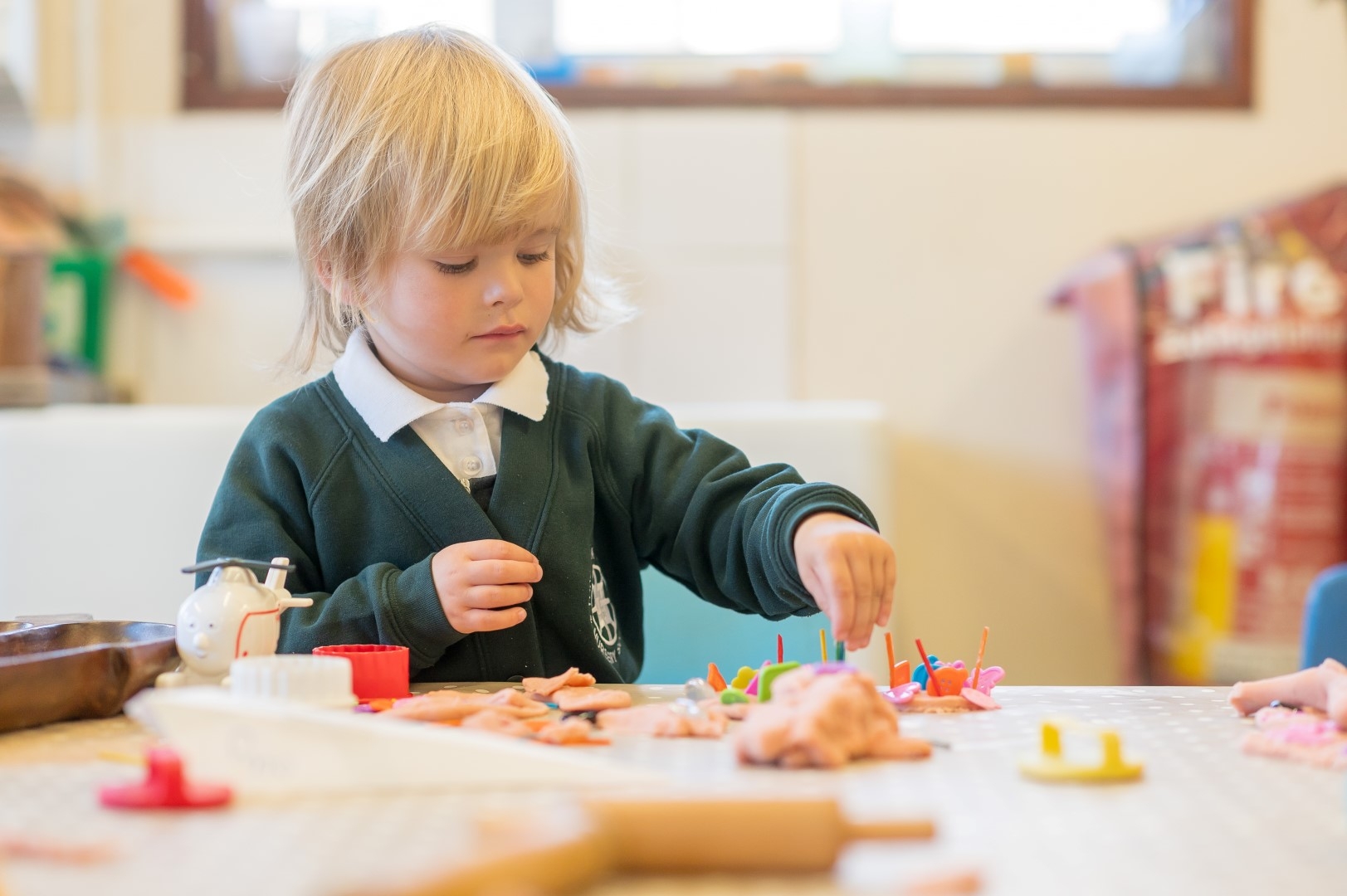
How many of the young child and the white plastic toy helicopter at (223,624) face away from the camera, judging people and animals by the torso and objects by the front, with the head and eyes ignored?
0

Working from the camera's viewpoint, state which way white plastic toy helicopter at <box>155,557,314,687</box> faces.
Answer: facing the viewer and to the left of the viewer

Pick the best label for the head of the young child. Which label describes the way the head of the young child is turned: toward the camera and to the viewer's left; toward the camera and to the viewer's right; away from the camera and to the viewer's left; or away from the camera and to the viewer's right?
toward the camera and to the viewer's right

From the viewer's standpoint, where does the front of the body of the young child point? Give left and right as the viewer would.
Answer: facing the viewer and to the right of the viewer

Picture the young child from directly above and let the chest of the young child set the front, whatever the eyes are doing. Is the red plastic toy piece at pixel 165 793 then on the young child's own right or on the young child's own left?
on the young child's own right
